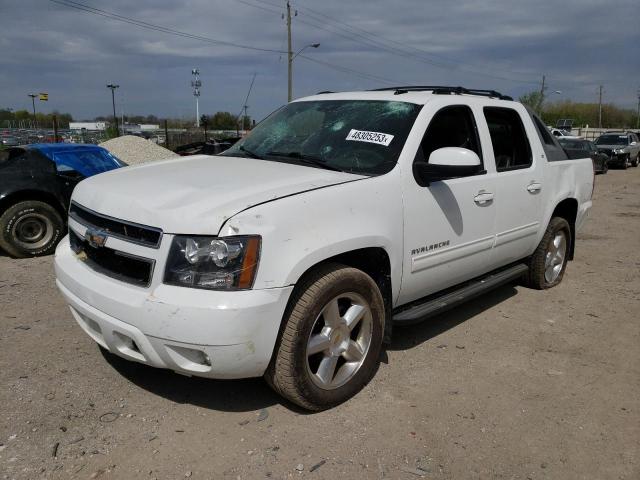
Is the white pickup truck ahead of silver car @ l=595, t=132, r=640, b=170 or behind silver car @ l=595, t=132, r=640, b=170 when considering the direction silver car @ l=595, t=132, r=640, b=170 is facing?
ahead

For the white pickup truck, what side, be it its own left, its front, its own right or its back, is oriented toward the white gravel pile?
right

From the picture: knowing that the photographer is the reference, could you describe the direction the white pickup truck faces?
facing the viewer and to the left of the viewer

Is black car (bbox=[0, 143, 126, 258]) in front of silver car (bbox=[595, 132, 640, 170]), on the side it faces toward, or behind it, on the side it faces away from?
in front

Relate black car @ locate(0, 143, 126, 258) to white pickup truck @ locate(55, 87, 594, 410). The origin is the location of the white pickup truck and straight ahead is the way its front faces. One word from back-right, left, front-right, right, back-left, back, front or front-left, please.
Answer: right

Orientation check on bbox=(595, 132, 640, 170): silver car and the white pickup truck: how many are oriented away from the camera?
0

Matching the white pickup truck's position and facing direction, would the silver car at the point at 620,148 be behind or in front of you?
behind
